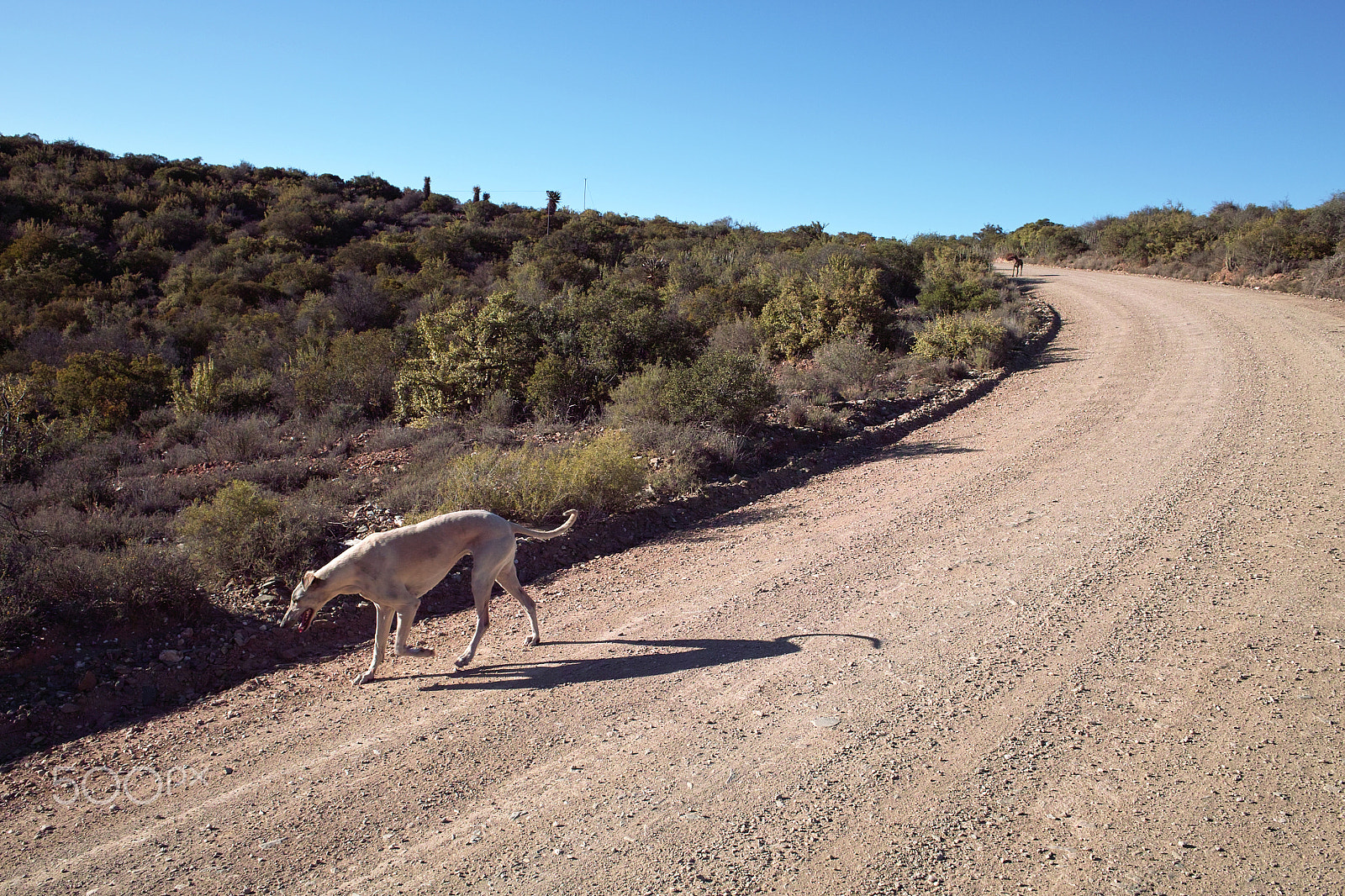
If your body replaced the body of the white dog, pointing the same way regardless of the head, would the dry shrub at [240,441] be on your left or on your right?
on your right

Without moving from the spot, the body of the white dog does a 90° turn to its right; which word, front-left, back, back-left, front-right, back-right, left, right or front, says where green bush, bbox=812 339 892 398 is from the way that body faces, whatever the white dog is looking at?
front-right

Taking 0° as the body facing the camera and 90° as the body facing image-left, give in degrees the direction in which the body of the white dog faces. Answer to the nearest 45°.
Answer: approximately 90°

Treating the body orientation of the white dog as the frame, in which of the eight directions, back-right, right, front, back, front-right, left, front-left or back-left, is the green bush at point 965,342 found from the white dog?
back-right

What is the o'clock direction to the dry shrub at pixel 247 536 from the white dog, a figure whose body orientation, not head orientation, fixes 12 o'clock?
The dry shrub is roughly at 2 o'clock from the white dog.

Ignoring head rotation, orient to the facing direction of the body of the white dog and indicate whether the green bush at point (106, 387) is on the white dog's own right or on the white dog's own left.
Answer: on the white dog's own right

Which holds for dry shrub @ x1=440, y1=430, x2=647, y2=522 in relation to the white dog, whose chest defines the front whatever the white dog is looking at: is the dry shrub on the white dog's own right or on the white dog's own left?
on the white dog's own right

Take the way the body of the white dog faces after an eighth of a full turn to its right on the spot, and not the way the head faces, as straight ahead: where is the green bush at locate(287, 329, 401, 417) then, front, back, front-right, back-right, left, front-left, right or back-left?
front-right

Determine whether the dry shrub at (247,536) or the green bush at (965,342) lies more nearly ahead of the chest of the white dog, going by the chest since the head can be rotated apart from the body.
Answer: the dry shrub

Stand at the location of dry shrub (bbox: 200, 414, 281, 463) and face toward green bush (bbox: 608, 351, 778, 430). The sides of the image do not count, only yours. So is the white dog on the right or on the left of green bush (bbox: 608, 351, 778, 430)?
right

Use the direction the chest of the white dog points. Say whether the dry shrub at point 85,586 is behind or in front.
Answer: in front
